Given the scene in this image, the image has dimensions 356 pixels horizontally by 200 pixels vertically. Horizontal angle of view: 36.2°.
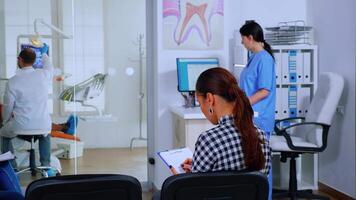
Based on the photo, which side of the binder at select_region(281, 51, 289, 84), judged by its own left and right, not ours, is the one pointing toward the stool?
right

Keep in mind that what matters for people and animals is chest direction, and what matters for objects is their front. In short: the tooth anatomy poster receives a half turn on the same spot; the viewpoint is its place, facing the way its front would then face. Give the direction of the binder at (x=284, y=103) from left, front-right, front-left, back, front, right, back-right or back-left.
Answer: right

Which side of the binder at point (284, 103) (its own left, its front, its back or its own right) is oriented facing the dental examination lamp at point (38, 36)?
right

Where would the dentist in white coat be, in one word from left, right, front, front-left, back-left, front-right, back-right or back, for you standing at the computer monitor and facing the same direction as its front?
right

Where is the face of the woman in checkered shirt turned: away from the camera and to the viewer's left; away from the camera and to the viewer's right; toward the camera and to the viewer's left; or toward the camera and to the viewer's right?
away from the camera and to the viewer's left

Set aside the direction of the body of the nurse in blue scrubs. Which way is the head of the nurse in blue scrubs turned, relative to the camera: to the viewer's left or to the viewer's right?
to the viewer's left

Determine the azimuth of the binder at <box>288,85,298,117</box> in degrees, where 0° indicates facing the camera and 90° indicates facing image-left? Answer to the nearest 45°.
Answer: approximately 0°

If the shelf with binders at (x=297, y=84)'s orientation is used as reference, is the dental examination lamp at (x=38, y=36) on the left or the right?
on its right

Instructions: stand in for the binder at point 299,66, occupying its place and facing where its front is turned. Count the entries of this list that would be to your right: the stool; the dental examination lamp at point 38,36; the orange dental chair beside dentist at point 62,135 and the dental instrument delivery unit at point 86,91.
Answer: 4

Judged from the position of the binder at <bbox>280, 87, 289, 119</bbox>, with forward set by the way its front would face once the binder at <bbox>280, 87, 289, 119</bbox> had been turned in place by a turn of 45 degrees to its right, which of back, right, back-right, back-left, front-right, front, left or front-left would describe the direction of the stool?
front-right

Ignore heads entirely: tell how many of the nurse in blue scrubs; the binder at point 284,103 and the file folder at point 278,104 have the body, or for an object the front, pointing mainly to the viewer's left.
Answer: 1

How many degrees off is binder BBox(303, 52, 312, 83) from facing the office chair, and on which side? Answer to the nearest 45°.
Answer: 0° — it already faces it

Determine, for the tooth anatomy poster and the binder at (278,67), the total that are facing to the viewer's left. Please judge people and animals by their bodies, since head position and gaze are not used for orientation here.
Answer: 0
